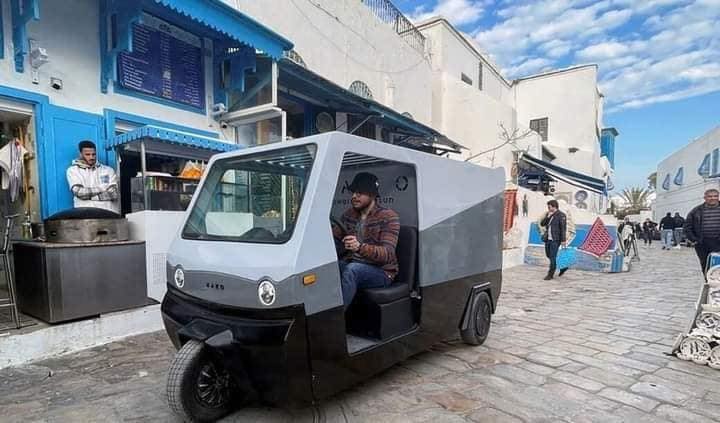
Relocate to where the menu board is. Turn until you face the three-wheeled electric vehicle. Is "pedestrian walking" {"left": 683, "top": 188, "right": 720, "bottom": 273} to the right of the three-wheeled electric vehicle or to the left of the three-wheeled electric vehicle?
left

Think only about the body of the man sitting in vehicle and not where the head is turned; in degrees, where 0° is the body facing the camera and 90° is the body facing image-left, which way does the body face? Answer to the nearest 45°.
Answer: approximately 45°

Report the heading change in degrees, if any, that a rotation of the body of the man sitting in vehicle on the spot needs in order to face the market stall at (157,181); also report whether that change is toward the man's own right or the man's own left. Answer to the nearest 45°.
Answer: approximately 90° to the man's own right

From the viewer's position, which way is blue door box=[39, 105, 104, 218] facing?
facing the viewer and to the right of the viewer

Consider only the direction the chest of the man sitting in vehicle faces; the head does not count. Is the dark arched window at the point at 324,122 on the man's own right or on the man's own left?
on the man's own right

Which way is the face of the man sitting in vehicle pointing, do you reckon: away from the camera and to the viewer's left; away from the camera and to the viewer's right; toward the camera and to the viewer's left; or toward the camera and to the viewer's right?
toward the camera and to the viewer's left

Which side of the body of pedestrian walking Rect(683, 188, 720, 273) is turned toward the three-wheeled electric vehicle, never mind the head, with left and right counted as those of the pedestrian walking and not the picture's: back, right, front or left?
front

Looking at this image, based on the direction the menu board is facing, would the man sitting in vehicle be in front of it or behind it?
in front

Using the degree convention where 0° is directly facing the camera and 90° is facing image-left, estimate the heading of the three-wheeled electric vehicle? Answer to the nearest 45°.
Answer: approximately 45°
